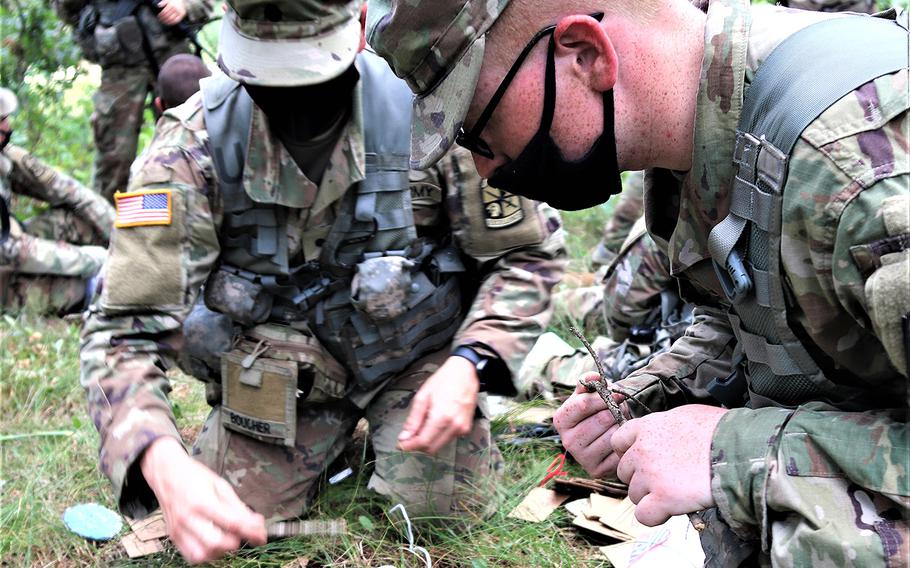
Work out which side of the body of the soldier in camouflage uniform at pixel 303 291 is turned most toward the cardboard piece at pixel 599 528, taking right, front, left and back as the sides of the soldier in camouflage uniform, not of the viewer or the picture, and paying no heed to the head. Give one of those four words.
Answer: left

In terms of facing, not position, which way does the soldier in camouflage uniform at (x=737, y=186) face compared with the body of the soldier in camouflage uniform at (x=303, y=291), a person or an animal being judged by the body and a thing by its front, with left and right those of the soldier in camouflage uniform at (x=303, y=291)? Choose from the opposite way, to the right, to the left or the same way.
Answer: to the right

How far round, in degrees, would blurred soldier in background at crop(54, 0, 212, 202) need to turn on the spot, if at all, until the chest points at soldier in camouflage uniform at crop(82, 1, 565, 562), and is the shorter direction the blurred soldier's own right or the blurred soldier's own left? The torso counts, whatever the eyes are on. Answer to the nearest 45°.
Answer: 0° — they already face them

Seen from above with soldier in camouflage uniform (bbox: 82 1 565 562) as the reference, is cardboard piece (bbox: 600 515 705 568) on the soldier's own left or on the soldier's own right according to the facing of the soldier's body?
on the soldier's own left

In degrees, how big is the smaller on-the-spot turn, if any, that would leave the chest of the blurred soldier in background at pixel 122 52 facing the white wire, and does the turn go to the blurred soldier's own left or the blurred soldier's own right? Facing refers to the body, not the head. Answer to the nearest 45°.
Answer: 0° — they already face it

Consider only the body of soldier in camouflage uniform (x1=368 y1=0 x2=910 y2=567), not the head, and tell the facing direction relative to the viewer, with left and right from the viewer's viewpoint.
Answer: facing to the left of the viewer

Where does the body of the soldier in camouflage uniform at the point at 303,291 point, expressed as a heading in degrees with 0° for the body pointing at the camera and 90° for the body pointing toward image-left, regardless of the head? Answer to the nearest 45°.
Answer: approximately 0°

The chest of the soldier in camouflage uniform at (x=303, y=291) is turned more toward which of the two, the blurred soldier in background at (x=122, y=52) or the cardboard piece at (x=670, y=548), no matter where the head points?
the cardboard piece

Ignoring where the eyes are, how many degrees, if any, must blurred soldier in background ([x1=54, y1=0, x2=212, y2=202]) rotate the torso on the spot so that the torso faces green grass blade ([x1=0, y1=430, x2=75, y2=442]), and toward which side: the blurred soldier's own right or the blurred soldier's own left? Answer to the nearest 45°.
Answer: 0° — they already face it

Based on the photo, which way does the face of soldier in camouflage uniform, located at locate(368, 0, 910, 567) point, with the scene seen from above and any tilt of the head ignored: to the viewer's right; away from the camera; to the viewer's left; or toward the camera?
to the viewer's left

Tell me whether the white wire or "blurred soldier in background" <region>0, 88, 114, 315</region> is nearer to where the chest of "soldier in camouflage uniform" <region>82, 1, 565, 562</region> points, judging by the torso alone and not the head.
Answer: the white wire

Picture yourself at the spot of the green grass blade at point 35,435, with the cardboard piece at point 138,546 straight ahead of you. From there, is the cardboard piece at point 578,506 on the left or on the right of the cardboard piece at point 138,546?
left
